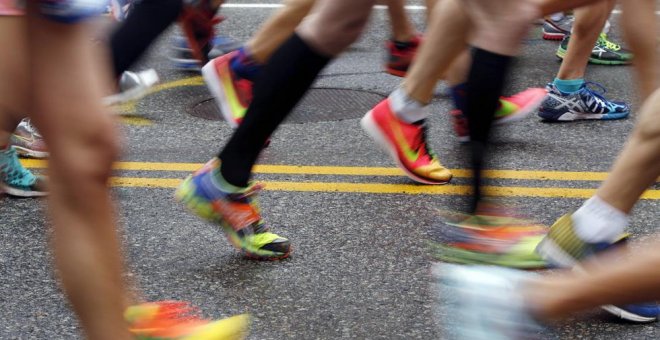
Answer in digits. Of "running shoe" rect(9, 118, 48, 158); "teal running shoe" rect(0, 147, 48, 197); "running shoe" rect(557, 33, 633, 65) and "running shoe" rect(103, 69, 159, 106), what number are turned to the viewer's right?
4

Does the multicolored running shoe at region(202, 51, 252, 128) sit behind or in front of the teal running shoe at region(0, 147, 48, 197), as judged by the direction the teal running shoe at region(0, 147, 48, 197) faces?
in front

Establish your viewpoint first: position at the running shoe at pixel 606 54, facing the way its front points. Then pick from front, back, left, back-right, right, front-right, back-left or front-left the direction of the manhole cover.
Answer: back-right

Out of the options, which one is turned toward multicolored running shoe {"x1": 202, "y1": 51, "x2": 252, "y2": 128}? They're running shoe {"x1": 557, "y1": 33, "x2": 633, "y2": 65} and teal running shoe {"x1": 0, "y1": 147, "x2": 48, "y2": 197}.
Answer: the teal running shoe

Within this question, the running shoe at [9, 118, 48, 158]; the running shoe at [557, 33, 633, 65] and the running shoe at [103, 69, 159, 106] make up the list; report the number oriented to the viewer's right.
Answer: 3

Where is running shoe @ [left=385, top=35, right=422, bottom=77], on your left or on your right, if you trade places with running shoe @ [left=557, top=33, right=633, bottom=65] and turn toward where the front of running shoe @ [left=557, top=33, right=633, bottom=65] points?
on your right

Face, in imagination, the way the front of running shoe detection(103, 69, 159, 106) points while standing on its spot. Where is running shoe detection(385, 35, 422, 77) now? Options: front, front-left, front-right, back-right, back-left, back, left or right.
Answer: front

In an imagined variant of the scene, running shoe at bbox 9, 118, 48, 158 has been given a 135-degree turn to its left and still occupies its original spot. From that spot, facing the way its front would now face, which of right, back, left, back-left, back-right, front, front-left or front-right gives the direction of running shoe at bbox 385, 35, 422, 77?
back-right

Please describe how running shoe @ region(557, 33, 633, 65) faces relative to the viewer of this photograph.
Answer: facing to the right of the viewer

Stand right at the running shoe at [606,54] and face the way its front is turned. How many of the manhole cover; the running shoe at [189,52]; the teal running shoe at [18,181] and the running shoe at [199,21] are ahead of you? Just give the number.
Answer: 0

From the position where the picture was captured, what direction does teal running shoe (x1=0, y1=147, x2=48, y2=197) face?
facing to the right of the viewer

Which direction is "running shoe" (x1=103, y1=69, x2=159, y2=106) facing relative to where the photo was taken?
to the viewer's right

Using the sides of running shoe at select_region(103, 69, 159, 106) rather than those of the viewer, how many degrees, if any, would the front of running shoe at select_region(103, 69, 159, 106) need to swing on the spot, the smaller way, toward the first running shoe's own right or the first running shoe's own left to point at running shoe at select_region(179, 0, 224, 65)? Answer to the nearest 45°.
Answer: approximately 45° to the first running shoe's own left

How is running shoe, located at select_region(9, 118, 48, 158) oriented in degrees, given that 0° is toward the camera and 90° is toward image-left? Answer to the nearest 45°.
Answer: approximately 270°

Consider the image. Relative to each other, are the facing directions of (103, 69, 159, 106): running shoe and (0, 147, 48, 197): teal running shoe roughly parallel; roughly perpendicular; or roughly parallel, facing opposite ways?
roughly parallel

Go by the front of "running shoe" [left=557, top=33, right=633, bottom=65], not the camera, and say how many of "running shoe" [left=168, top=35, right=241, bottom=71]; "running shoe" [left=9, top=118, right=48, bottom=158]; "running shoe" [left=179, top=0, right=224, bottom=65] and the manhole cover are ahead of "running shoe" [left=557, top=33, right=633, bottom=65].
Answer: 0

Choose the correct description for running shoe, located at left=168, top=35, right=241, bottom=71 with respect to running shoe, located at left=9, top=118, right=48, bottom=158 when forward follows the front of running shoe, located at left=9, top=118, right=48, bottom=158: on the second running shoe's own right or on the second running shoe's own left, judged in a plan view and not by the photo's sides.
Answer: on the second running shoe's own left

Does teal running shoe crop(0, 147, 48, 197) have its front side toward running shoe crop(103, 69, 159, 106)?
no
